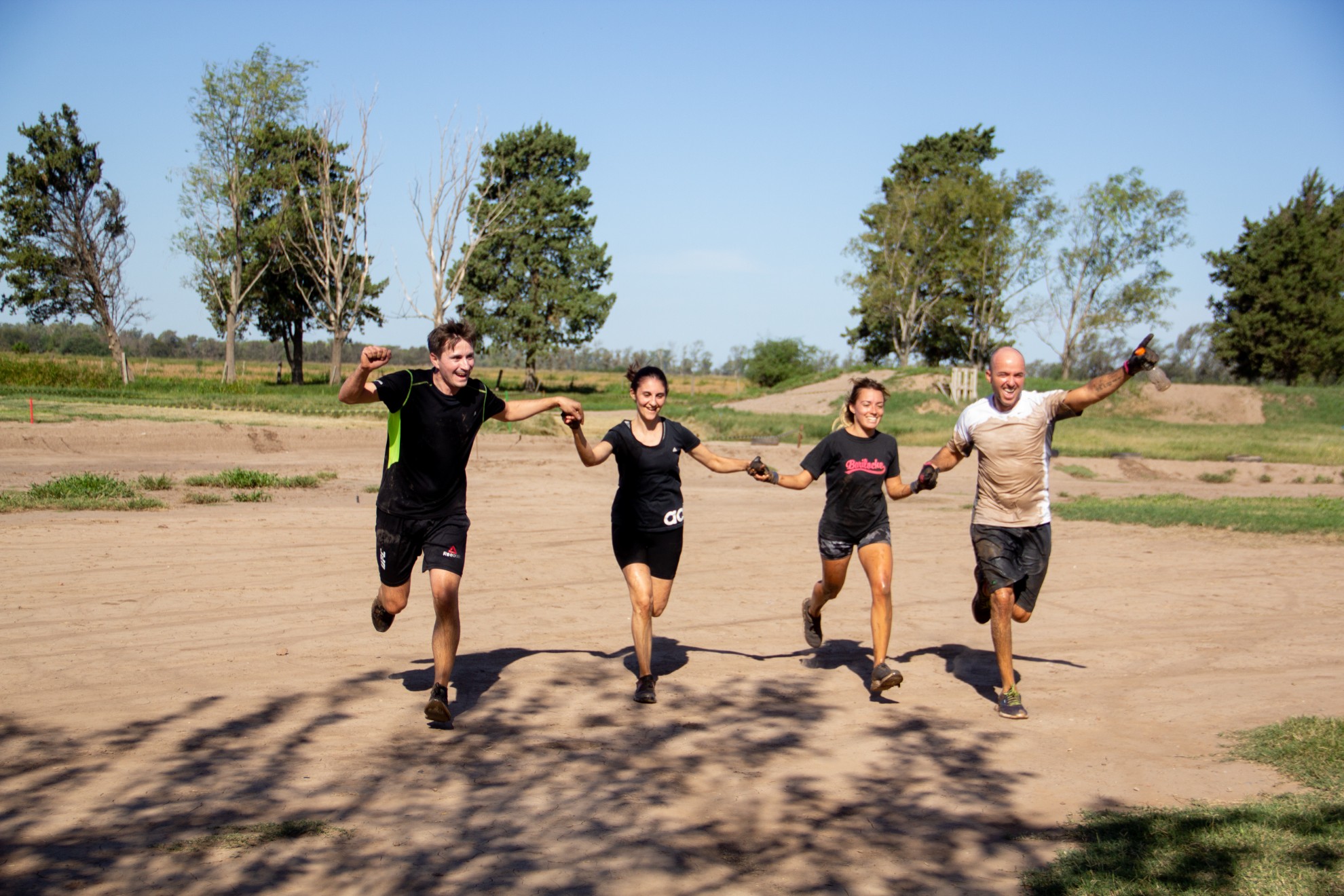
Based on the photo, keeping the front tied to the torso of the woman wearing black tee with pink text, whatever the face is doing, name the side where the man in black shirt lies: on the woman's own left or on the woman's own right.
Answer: on the woman's own right

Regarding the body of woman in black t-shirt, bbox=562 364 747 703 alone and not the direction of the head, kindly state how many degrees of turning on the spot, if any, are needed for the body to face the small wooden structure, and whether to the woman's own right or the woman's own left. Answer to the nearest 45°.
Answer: approximately 180°

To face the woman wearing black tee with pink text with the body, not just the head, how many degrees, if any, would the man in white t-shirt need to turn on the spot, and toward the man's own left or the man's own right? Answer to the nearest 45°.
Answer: approximately 90° to the man's own right

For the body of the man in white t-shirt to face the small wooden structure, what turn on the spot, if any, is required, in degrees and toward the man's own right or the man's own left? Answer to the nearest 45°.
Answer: approximately 180°

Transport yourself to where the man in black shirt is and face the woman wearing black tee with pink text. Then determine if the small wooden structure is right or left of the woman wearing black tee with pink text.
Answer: left

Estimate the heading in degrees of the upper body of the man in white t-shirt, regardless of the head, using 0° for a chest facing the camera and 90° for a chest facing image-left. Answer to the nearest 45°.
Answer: approximately 0°

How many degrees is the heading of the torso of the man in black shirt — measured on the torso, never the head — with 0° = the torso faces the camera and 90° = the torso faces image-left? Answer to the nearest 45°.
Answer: approximately 315°

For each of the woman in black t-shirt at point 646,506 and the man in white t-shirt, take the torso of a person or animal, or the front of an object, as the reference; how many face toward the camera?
2

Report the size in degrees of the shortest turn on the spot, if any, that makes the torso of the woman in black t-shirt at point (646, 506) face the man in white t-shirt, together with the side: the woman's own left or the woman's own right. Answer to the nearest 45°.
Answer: approximately 90° to the woman's own left
